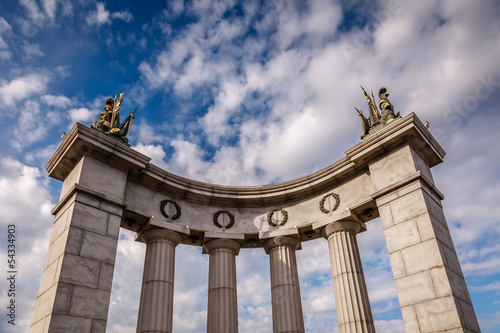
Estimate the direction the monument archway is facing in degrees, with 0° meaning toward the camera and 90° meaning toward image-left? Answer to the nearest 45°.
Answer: approximately 0°
